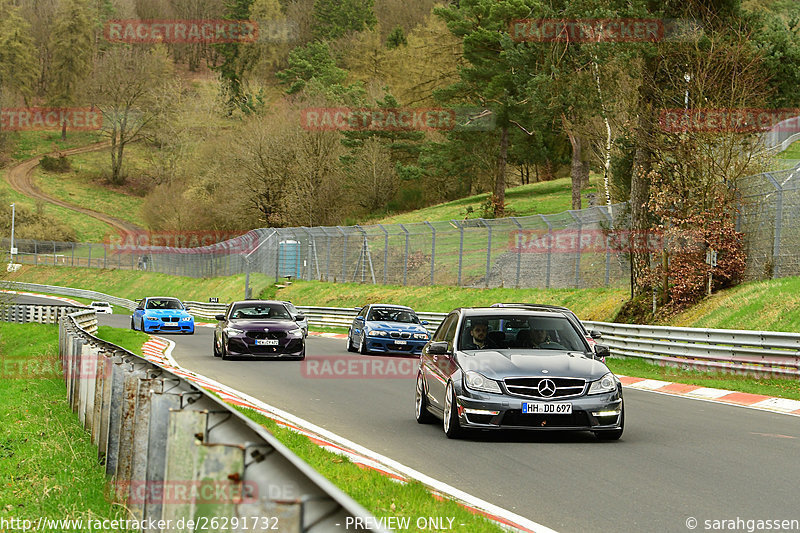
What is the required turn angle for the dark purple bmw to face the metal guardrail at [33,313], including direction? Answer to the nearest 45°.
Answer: approximately 135° to its right

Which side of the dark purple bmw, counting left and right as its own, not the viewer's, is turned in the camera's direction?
front

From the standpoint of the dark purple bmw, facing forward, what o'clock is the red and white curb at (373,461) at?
The red and white curb is roughly at 12 o'clock from the dark purple bmw.

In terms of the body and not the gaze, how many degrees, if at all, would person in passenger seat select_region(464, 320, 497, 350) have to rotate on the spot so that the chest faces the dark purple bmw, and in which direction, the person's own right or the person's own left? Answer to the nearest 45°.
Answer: approximately 135° to the person's own right

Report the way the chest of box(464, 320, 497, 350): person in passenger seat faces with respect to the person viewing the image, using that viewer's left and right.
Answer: facing the viewer

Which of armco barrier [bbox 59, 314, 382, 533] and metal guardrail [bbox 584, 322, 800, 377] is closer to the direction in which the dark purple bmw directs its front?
the armco barrier

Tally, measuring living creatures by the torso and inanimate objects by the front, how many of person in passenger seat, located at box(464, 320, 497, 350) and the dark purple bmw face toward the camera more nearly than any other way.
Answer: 2

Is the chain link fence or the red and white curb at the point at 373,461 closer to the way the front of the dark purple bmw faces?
the red and white curb

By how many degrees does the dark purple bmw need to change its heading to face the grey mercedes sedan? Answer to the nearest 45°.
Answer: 0° — it already faces it

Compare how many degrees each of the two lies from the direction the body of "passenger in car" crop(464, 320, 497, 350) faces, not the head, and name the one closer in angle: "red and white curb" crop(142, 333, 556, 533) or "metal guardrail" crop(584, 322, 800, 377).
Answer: the red and white curb

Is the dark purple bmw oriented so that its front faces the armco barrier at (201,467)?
yes

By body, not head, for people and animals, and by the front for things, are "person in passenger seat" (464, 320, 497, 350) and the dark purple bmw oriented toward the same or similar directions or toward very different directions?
same or similar directions

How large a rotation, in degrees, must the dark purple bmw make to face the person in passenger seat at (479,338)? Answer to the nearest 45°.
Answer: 0° — it already faces them

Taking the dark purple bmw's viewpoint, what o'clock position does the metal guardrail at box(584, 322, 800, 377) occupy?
The metal guardrail is roughly at 10 o'clock from the dark purple bmw.

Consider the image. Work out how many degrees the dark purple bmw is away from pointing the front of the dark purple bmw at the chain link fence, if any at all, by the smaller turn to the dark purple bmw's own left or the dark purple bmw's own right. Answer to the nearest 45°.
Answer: approximately 135° to the dark purple bmw's own left
